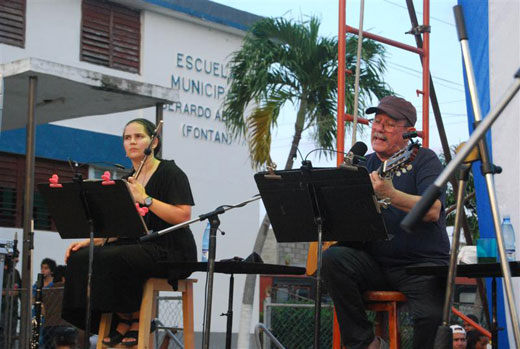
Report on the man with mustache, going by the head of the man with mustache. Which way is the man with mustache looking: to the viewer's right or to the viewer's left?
to the viewer's left

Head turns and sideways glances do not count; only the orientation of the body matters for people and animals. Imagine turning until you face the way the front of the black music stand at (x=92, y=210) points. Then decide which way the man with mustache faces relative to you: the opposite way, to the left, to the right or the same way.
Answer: the opposite way

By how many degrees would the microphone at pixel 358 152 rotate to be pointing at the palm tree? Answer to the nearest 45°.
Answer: approximately 90° to its left

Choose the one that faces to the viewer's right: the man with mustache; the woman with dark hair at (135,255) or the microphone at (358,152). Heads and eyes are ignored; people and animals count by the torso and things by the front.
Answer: the microphone

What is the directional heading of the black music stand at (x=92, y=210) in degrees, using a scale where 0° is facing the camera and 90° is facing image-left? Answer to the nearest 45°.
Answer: approximately 225°

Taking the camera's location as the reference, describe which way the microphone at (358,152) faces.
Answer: facing to the right of the viewer

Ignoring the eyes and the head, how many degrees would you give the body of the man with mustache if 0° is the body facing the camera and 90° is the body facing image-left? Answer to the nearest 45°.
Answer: approximately 45°

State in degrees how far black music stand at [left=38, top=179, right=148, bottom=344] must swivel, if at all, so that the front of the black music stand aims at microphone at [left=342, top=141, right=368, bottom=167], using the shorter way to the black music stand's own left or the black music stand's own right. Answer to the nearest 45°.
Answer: approximately 45° to the black music stand's own right

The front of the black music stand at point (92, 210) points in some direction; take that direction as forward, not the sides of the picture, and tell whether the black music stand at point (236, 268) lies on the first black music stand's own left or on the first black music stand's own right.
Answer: on the first black music stand's own right

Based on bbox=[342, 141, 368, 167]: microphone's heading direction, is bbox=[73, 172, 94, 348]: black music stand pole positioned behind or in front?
behind

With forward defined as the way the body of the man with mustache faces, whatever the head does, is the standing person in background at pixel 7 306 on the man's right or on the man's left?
on the man's right
